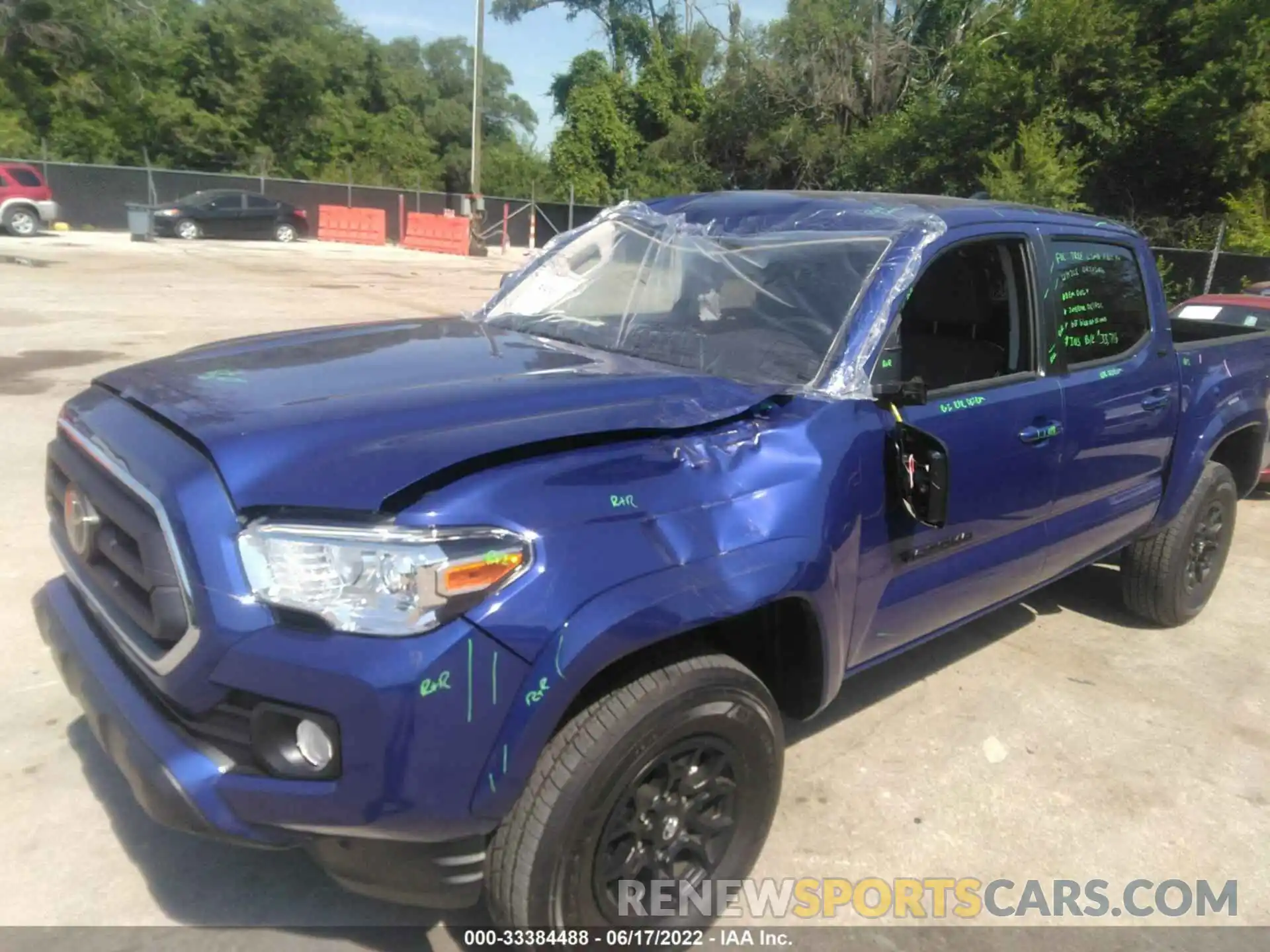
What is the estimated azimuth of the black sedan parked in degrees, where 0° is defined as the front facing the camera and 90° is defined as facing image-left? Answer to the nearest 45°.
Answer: approximately 90°

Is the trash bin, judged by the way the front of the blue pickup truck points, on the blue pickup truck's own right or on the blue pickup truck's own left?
on the blue pickup truck's own right

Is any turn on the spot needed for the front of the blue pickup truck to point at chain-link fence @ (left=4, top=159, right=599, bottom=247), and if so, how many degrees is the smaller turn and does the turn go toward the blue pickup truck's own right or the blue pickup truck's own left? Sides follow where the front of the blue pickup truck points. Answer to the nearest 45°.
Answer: approximately 135° to the blue pickup truck's own right

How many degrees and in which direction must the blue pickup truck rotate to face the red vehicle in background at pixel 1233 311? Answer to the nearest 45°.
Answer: approximately 180°

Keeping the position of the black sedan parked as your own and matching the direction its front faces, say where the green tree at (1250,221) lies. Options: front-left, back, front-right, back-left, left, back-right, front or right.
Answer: back-left

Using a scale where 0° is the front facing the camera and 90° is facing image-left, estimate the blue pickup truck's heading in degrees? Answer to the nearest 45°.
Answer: approximately 45°
